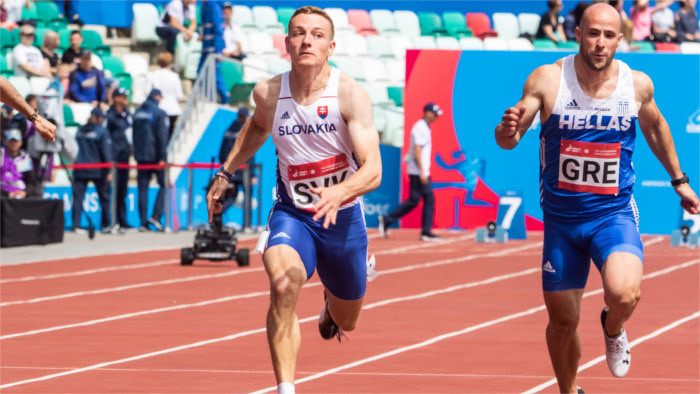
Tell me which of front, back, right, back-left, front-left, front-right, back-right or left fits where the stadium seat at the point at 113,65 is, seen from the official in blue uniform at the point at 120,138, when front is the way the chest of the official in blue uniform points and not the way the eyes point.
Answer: back-left

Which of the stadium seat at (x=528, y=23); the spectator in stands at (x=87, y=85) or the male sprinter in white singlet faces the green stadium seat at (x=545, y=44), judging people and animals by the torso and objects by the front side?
the stadium seat

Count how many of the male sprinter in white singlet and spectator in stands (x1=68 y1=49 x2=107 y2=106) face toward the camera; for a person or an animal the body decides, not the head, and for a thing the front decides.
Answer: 2

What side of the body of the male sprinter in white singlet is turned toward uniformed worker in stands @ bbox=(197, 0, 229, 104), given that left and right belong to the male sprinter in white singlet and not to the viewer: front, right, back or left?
back

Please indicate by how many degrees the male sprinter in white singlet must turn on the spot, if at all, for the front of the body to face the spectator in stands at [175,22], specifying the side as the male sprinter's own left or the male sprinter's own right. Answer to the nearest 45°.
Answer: approximately 180°
